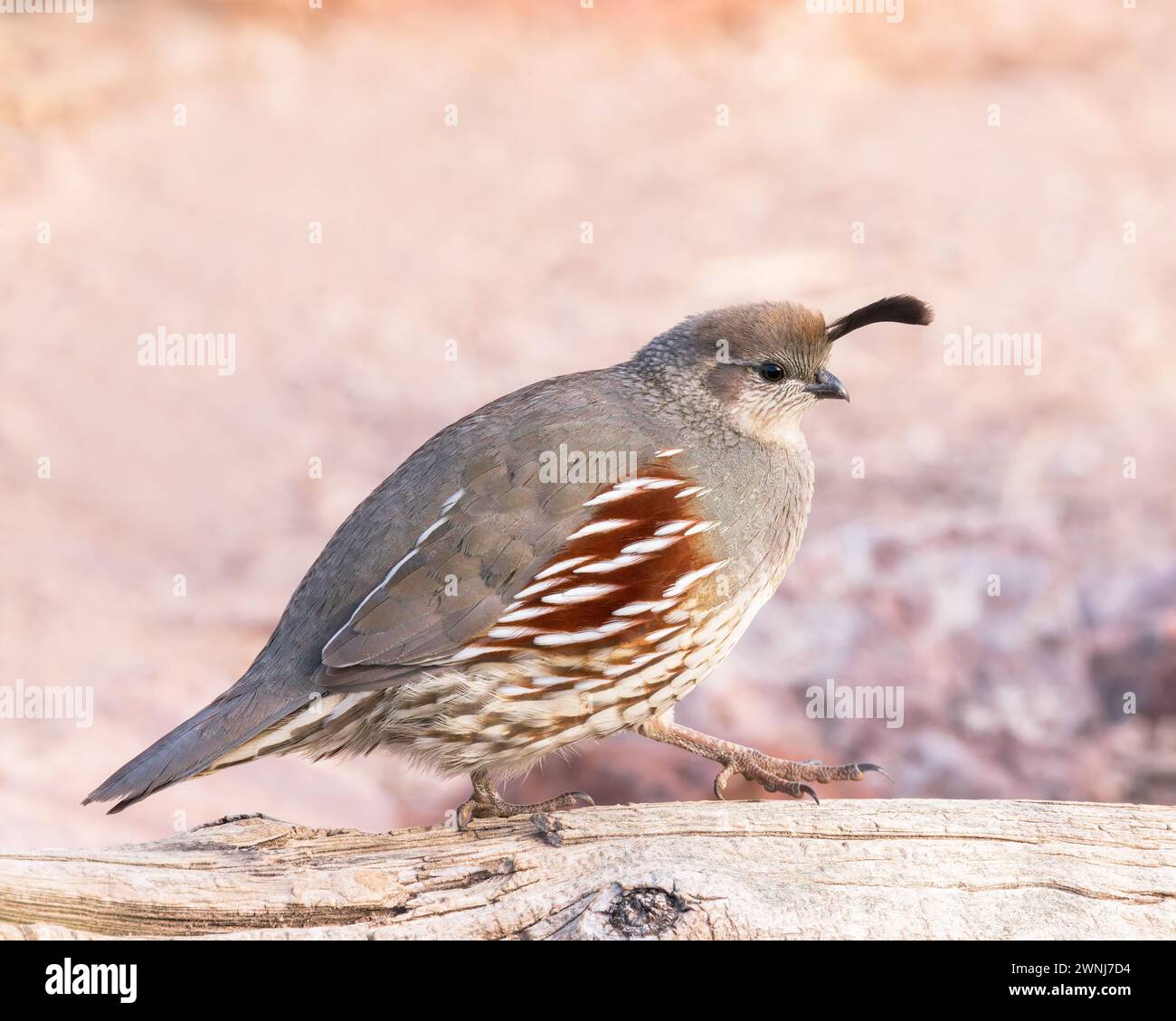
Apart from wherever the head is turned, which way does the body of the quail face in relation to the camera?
to the viewer's right
